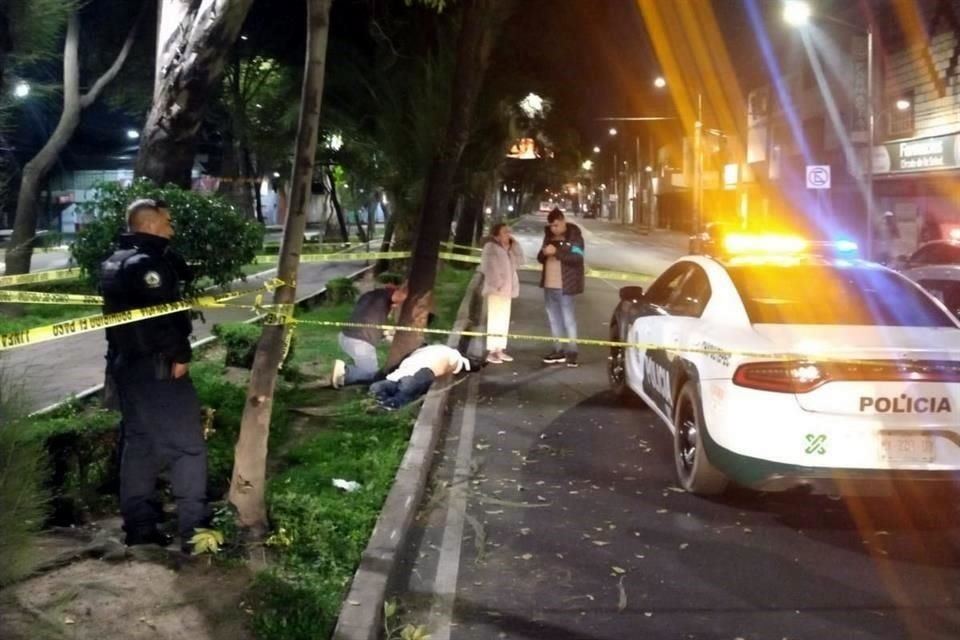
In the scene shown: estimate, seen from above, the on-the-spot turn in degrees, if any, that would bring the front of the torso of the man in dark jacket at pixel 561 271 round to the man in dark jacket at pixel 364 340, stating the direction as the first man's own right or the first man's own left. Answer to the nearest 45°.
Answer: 0° — they already face them

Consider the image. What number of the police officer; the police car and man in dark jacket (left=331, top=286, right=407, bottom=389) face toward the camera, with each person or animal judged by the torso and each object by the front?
0

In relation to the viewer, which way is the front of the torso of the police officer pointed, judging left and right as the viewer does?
facing away from the viewer and to the right of the viewer

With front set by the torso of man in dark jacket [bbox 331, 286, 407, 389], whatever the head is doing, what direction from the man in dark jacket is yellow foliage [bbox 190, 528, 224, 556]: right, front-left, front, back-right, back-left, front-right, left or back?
right

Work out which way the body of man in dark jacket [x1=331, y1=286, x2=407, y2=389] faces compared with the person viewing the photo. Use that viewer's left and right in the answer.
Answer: facing to the right of the viewer

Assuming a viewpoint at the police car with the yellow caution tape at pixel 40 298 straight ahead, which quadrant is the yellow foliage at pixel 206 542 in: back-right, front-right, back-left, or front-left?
front-left

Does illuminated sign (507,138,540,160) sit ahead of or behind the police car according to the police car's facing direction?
ahead

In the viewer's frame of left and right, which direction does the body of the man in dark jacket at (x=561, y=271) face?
facing the viewer and to the left of the viewer
